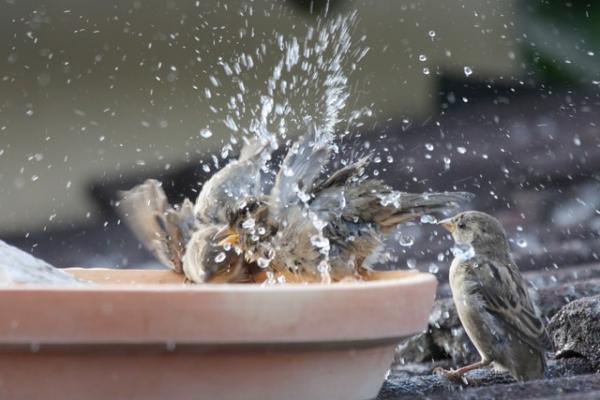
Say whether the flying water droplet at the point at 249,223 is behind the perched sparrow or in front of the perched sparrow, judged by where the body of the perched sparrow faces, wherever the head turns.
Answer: in front

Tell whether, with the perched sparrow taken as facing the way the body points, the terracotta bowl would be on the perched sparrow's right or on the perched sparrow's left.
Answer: on the perched sparrow's left

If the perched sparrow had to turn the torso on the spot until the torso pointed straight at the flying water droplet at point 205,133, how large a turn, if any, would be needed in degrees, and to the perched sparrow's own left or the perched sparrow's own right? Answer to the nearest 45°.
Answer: approximately 45° to the perched sparrow's own right

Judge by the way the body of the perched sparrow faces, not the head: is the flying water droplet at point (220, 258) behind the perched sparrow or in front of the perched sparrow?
in front

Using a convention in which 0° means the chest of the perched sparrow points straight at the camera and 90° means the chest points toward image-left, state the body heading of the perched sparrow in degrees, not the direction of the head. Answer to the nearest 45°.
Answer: approximately 90°
